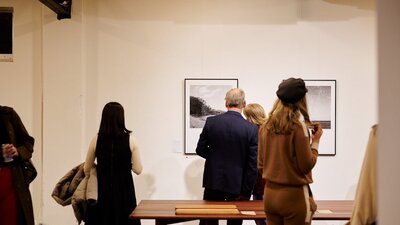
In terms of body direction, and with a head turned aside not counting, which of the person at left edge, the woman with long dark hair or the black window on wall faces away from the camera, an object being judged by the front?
the woman with long dark hair

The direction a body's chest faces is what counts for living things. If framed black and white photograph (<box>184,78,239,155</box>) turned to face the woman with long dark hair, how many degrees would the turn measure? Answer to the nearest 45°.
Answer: approximately 45° to its right

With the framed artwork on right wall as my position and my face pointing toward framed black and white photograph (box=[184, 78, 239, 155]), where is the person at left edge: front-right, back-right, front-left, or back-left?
front-left

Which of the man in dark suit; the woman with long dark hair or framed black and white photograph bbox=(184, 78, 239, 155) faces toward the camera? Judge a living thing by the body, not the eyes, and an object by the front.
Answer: the framed black and white photograph

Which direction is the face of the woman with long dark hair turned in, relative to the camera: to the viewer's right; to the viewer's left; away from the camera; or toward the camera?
away from the camera

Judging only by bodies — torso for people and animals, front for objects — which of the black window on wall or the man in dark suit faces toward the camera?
the black window on wall

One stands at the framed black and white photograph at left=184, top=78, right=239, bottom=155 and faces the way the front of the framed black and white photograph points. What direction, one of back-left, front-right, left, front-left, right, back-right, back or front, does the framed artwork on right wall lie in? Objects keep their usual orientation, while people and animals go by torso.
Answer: left

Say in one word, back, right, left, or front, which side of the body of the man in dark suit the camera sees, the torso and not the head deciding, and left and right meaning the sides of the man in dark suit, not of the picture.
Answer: back

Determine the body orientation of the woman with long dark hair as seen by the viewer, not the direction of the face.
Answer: away from the camera

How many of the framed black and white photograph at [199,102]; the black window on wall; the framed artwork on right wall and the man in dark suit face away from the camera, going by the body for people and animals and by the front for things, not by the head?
1

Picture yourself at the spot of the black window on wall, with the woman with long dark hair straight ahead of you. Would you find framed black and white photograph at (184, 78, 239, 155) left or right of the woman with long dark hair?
left
